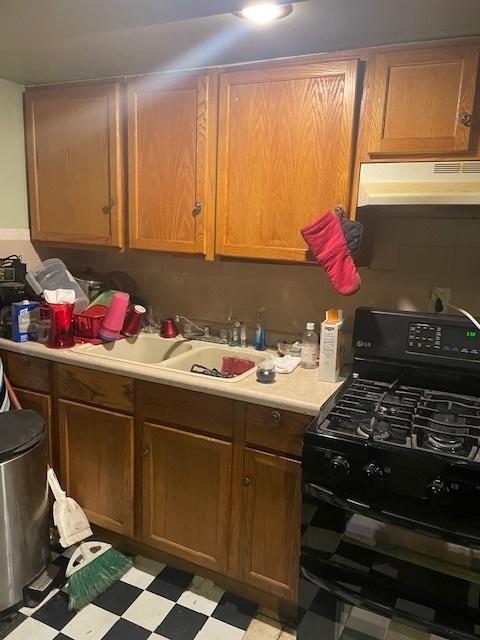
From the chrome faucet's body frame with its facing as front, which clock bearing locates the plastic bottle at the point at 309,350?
The plastic bottle is roughly at 9 o'clock from the chrome faucet.

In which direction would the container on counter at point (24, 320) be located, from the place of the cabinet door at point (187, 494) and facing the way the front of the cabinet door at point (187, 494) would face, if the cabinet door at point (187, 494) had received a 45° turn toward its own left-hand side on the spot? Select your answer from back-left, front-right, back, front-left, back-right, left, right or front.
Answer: back-right

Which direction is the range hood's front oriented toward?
toward the camera

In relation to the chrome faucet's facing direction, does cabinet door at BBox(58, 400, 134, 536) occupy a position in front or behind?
in front

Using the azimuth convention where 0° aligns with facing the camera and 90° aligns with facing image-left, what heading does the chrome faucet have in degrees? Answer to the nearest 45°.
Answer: approximately 45°

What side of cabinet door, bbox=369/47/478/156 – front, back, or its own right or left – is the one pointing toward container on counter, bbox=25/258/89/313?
right

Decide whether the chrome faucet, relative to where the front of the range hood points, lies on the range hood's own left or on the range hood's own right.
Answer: on the range hood's own right

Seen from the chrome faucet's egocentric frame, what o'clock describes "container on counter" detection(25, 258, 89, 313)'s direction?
The container on counter is roughly at 2 o'clock from the chrome faucet.

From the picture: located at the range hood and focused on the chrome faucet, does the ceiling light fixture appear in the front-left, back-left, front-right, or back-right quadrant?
front-left

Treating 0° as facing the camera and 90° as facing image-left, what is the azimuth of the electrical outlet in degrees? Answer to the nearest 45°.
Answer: approximately 0°

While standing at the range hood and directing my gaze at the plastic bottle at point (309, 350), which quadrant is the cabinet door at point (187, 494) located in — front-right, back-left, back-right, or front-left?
front-left

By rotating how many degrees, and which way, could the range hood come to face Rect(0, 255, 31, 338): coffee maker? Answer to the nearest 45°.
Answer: approximately 90° to its right

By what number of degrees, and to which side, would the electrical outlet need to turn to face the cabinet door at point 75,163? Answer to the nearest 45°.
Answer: approximately 90° to its right

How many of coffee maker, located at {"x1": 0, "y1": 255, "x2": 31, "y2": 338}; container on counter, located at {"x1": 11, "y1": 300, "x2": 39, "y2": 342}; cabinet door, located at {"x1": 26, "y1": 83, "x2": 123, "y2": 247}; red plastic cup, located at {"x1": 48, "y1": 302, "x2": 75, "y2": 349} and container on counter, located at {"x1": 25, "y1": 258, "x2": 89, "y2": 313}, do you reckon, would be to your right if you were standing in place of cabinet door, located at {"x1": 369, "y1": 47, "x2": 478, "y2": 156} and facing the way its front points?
5
